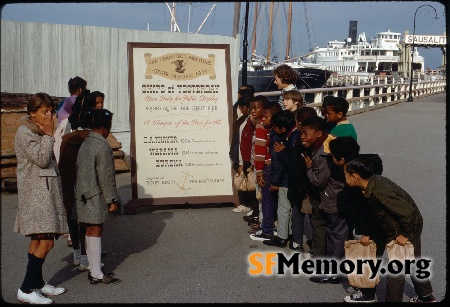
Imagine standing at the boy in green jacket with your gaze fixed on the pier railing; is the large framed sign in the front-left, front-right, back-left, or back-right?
front-left

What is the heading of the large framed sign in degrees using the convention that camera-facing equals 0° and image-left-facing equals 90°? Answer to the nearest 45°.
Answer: approximately 0°

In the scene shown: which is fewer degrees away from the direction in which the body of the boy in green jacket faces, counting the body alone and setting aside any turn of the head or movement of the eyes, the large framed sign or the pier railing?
the large framed sign

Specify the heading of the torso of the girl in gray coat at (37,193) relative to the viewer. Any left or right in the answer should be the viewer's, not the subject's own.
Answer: facing to the right of the viewer

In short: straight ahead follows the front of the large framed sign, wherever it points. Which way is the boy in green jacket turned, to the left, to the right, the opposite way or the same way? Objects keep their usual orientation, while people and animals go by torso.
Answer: to the right

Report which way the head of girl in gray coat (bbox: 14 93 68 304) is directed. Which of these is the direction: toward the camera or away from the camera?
toward the camera

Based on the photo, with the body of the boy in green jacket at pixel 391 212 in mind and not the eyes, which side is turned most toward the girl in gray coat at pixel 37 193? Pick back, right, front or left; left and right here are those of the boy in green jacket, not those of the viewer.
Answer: front

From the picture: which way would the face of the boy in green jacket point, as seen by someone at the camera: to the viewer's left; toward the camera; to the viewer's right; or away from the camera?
to the viewer's left

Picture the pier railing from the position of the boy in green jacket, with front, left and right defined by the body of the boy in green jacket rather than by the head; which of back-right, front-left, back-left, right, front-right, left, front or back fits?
right

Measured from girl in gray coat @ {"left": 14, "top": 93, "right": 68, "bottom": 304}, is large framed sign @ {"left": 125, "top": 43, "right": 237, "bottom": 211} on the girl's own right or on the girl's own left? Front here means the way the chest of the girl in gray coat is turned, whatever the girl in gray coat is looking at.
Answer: on the girl's own left

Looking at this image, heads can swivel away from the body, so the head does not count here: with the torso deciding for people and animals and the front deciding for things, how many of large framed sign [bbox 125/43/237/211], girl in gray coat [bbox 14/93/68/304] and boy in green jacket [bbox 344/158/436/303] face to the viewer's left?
1

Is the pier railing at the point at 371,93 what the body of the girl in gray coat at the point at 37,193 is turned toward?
no

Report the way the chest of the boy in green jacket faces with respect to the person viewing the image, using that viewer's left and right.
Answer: facing to the left of the viewer

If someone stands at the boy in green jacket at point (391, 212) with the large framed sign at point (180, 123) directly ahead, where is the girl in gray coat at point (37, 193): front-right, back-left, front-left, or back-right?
front-left

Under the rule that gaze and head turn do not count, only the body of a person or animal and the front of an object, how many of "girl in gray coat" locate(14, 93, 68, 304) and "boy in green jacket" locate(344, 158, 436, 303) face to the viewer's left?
1
